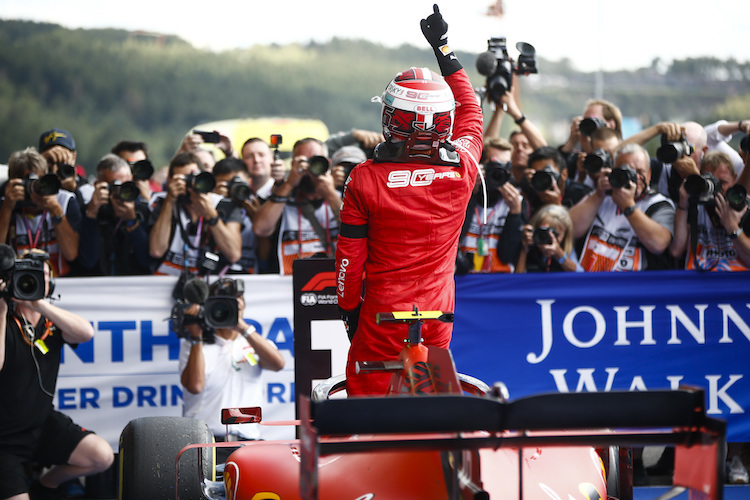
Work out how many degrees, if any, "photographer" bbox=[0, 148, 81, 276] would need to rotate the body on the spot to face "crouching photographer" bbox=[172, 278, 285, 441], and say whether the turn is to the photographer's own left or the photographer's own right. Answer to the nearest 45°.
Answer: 0° — they already face them

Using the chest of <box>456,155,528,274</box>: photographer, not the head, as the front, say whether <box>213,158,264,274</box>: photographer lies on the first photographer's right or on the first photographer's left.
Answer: on the first photographer's right

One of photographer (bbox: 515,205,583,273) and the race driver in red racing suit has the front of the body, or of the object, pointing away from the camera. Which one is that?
the race driver in red racing suit

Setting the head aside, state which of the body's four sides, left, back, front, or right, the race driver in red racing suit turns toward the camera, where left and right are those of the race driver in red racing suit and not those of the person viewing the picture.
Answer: back

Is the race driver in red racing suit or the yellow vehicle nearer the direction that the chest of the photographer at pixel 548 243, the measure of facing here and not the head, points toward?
the race driver in red racing suit

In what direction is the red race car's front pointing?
away from the camera

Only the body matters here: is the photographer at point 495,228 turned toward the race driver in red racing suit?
yes

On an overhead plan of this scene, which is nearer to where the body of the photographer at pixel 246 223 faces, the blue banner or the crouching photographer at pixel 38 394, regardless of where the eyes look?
the crouching photographer

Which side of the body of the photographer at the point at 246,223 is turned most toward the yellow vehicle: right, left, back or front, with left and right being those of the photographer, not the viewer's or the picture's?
back

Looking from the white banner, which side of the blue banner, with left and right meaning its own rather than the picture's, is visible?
right

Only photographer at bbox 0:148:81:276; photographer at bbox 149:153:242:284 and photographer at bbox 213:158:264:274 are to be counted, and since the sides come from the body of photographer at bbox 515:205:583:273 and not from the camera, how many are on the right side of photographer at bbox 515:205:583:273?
3
